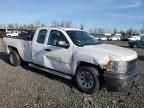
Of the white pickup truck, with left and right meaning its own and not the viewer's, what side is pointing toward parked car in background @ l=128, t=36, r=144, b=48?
left

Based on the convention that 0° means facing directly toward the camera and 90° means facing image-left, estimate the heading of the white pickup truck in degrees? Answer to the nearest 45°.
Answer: approximately 315°
